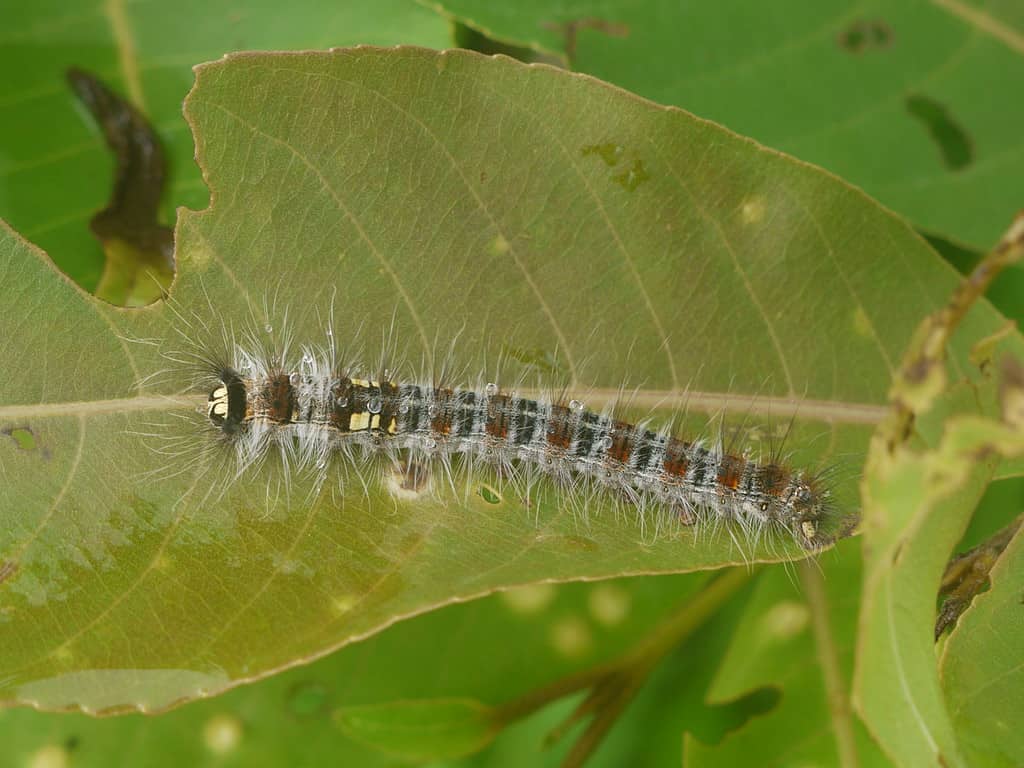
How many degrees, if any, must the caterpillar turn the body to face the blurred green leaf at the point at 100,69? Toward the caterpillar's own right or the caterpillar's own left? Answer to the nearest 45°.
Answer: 0° — it already faces it

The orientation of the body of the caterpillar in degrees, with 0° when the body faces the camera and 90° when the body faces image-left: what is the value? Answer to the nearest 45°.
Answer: approximately 90°

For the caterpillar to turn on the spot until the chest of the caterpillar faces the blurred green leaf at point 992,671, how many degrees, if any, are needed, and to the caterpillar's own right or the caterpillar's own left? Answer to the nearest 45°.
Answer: approximately 135° to the caterpillar's own left

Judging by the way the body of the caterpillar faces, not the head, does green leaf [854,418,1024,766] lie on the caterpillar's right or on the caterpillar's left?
on the caterpillar's left

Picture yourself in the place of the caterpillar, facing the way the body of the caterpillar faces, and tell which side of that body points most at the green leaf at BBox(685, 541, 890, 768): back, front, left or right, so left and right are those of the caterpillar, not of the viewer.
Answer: back

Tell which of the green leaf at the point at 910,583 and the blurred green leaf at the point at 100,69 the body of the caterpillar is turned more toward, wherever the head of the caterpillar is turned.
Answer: the blurred green leaf
